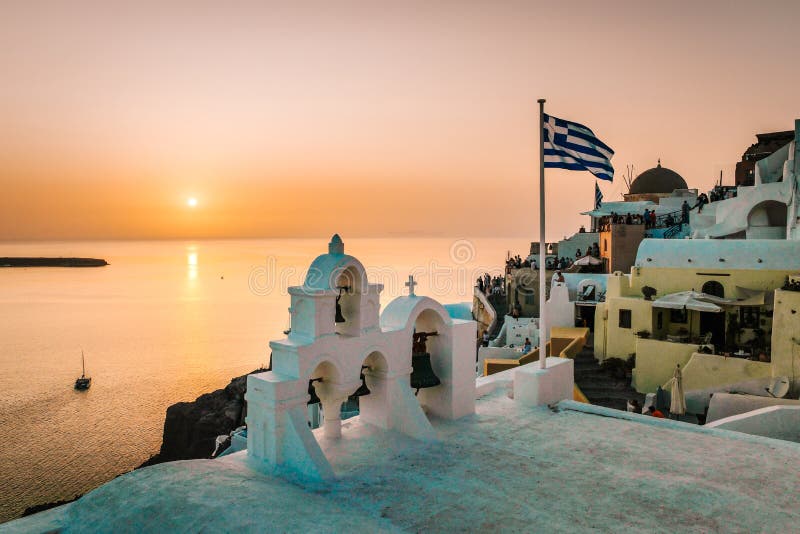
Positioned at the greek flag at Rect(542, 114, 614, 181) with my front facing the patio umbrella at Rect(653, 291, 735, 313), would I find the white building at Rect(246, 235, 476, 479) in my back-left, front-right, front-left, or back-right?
back-left
